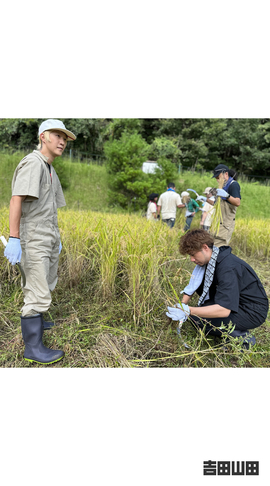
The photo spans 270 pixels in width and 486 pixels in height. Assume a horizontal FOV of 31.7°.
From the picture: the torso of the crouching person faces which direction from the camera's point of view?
to the viewer's left

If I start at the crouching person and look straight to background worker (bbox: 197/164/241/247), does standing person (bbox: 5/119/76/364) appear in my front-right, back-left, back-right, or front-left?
back-left

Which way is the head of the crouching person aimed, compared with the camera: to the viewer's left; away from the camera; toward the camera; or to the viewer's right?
to the viewer's left

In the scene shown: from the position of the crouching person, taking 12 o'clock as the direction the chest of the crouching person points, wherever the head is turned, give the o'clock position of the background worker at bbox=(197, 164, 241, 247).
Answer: The background worker is roughly at 3 o'clock from the crouching person.

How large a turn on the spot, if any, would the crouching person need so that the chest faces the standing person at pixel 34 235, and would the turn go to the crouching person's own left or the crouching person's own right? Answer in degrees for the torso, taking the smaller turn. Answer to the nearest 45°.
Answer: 0° — they already face them
